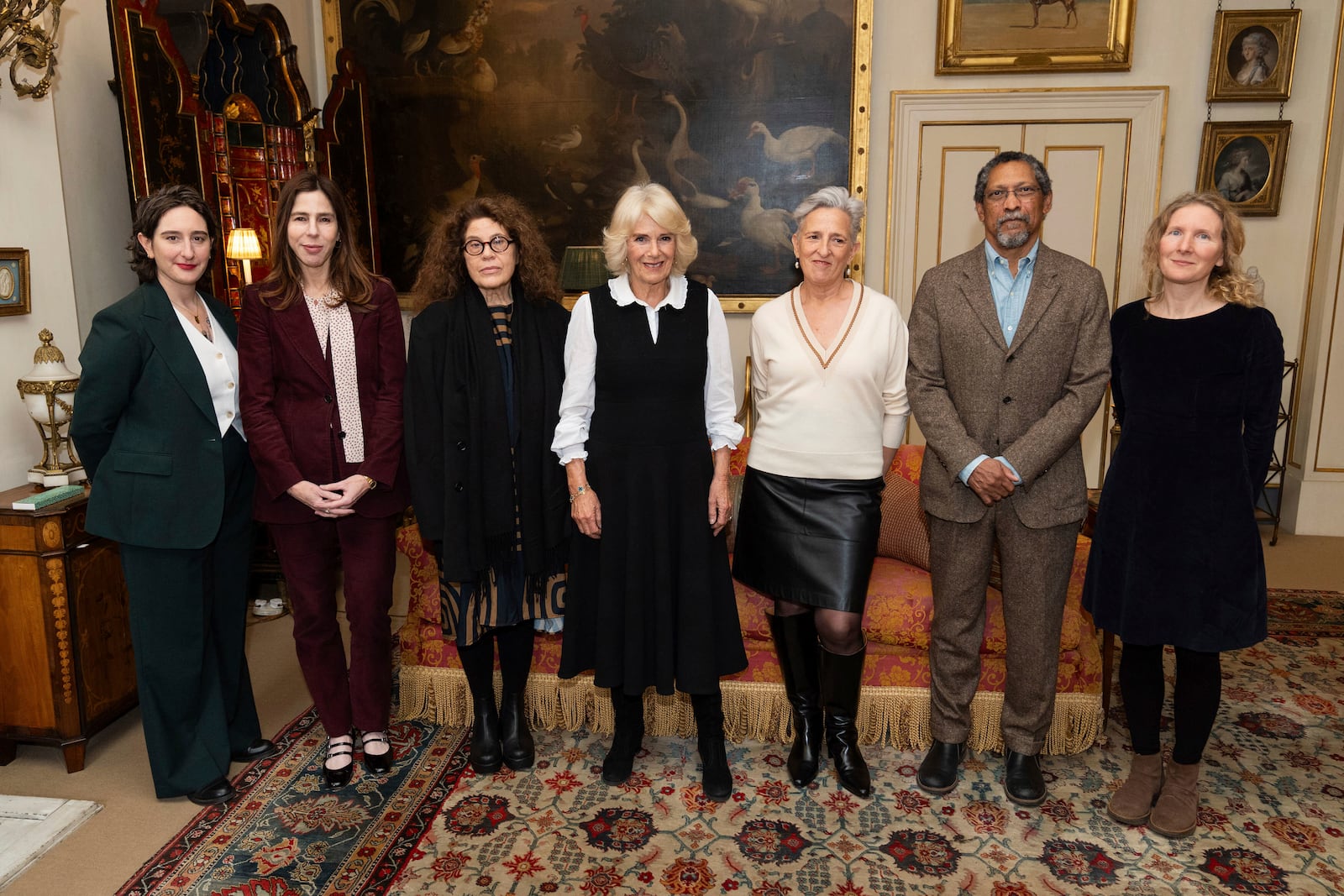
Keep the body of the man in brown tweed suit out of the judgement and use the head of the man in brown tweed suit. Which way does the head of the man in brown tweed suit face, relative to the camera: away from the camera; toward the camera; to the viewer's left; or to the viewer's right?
toward the camera

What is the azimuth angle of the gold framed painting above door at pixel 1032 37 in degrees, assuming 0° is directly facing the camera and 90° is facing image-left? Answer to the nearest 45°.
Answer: approximately 0°

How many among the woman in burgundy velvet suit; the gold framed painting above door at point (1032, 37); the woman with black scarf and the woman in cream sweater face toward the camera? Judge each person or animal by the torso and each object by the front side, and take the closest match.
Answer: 4

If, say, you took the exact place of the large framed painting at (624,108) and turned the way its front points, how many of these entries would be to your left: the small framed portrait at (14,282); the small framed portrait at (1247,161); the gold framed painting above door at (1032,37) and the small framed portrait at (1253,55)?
3

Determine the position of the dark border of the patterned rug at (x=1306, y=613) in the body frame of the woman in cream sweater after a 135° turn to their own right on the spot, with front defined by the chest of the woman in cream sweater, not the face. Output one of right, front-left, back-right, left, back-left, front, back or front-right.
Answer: right

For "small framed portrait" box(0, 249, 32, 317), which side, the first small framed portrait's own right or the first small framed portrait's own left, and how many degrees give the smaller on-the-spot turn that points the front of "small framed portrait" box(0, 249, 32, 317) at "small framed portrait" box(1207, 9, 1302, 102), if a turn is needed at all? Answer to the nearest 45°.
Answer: approximately 45° to the first small framed portrait's own left

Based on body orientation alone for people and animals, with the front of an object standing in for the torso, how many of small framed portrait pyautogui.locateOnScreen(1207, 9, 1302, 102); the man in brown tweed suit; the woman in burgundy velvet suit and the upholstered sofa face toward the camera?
4

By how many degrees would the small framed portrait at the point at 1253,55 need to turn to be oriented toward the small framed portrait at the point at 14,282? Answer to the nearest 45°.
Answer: approximately 45° to its right

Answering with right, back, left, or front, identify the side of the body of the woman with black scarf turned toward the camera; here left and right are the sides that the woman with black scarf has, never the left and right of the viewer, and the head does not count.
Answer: front

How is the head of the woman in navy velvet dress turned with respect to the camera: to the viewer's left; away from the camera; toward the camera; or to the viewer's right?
toward the camera

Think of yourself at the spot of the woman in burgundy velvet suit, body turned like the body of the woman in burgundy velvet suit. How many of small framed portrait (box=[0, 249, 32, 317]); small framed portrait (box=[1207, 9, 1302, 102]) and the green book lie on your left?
1

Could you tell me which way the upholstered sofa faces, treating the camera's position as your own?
facing the viewer

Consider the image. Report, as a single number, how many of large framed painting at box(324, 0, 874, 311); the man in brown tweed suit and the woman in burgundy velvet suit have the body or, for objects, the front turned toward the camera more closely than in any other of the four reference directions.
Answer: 3

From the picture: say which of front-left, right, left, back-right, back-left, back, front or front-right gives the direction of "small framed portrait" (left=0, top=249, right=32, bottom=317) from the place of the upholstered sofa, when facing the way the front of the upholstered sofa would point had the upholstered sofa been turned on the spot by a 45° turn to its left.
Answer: back-right

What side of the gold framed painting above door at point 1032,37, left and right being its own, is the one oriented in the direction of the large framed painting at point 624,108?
right

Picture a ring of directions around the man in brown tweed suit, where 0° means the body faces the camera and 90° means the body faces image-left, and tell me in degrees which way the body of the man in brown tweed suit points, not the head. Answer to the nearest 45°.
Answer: approximately 0°

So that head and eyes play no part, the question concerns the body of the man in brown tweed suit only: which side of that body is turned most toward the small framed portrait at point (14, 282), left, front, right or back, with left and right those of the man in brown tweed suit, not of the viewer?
right

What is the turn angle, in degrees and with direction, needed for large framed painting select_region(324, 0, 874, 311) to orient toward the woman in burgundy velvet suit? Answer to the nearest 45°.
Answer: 0° — it already faces them

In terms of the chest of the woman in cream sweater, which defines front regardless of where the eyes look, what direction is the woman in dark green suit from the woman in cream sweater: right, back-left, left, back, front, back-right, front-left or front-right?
right

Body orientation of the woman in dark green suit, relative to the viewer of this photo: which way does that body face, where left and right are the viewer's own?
facing the viewer and to the right of the viewer
